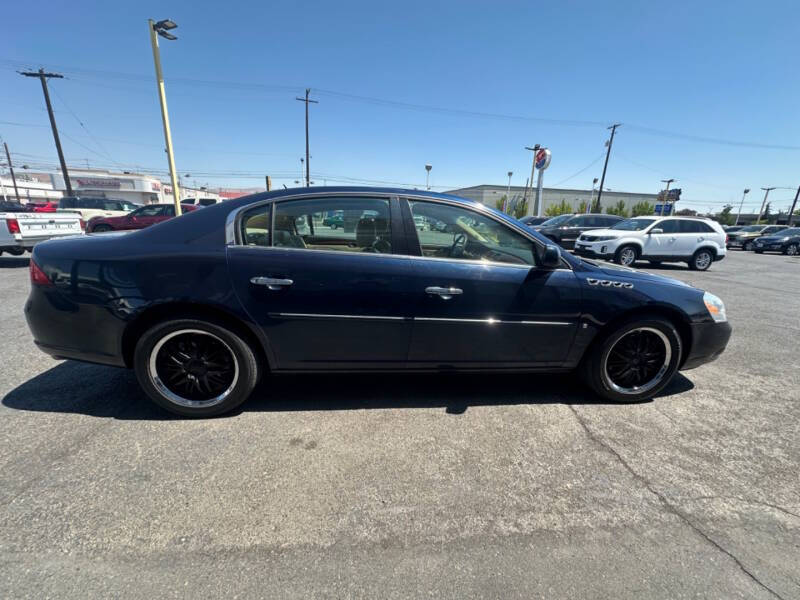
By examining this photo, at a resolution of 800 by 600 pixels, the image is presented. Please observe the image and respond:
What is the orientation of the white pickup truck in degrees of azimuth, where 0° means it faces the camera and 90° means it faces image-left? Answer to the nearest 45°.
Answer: approximately 135°

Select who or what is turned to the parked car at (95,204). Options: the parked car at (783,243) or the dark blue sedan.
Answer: the parked car at (783,243)

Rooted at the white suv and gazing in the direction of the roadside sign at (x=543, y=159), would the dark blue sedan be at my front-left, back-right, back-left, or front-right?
back-left

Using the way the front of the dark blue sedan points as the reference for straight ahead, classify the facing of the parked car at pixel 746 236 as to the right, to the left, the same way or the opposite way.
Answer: the opposite way

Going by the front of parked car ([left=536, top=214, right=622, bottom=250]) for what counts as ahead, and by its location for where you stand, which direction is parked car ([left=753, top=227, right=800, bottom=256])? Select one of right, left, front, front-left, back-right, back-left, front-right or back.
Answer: back

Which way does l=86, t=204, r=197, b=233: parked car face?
to the viewer's left

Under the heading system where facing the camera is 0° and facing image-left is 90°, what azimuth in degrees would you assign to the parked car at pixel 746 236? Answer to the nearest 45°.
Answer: approximately 45°

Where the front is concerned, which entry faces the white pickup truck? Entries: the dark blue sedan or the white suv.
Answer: the white suv

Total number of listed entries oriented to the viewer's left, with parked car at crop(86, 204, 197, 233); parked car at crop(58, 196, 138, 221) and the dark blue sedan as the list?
1

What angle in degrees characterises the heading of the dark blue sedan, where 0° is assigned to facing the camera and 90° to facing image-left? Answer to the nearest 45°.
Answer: approximately 270°
